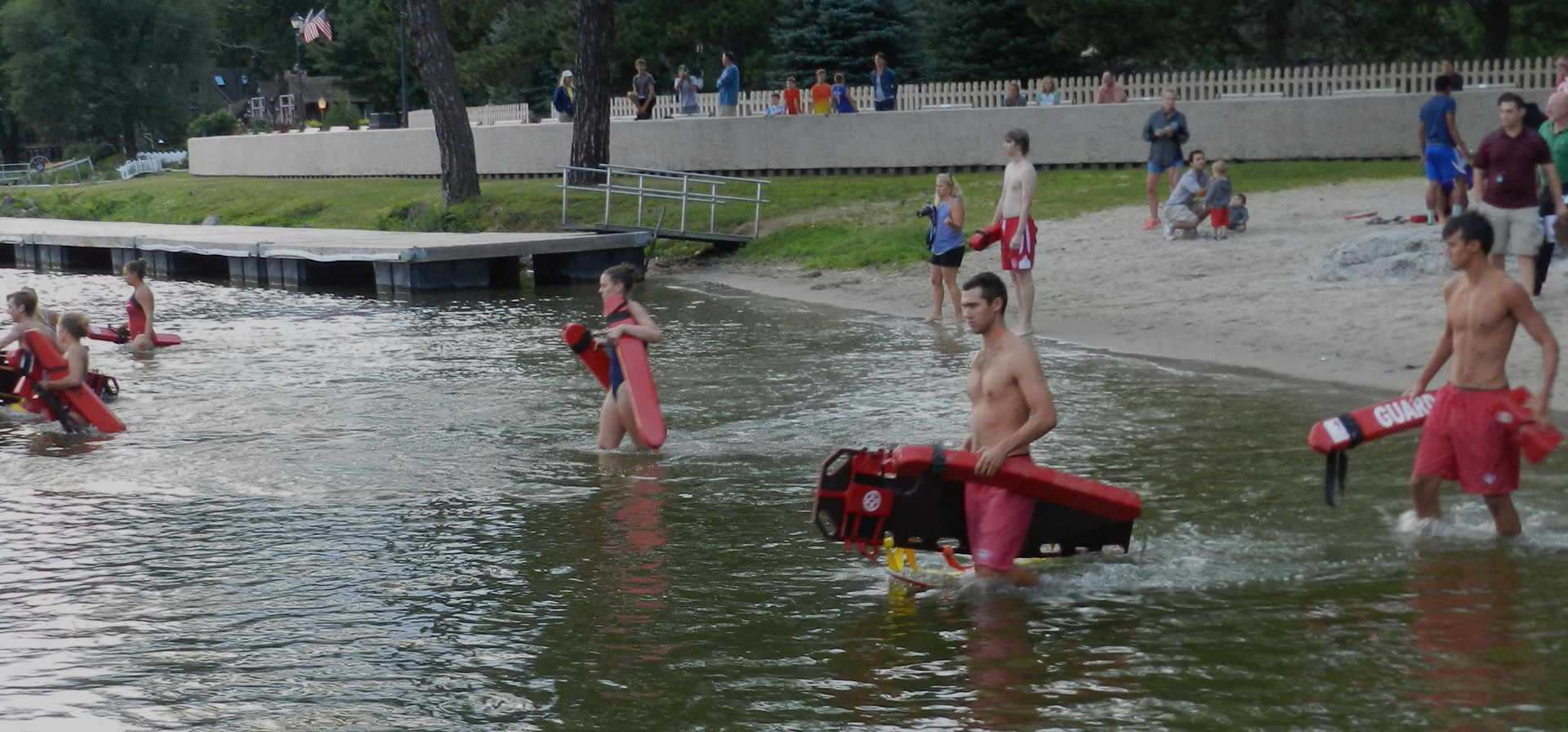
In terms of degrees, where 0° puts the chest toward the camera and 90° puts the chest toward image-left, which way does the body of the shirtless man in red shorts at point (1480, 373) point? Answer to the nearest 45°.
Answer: approximately 45°

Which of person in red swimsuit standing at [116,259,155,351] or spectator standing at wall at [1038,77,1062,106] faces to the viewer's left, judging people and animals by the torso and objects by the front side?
the person in red swimsuit standing

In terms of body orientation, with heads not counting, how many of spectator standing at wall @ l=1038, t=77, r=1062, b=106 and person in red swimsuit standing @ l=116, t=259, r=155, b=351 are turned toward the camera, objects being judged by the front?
1

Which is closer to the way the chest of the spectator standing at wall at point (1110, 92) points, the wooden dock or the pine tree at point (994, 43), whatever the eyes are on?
the wooden dock

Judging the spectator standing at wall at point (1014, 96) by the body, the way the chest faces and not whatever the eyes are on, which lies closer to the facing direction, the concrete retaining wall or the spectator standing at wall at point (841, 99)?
the concrete retaining wall

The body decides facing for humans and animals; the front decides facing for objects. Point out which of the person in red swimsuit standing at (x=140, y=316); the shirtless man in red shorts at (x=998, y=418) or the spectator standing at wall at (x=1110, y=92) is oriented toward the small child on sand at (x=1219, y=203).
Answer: the spectator standing at wall

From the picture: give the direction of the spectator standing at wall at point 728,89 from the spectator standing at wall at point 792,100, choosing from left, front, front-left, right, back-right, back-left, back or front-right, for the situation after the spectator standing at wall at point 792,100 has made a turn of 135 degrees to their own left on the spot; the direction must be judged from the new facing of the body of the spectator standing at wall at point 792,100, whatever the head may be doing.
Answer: left

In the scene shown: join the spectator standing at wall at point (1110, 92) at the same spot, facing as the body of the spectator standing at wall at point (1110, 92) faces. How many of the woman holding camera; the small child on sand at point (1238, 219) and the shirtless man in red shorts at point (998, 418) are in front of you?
3

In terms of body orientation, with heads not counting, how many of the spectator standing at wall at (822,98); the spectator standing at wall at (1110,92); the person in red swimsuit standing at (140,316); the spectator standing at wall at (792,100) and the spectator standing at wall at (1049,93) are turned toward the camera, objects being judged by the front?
4
